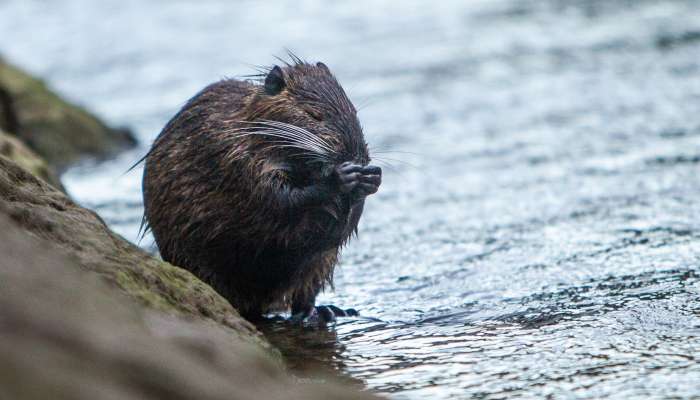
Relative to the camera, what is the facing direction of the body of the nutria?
to the viewer's right
